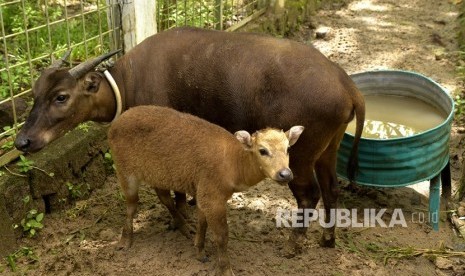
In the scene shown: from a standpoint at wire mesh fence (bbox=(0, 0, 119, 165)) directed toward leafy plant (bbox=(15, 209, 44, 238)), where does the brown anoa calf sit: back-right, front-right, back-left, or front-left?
front-left

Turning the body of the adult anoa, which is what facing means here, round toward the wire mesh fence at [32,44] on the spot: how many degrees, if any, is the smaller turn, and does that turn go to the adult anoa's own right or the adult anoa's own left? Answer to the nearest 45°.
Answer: approximately 45° to the adult anoa's own right

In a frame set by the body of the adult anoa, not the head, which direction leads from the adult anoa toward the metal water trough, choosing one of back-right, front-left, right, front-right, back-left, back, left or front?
back

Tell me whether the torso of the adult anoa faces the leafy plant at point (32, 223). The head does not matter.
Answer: yes

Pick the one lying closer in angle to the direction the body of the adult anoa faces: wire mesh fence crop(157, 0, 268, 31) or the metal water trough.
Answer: the wire mesh fence

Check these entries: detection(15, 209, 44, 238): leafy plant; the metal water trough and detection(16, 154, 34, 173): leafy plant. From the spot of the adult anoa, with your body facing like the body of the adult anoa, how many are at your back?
1

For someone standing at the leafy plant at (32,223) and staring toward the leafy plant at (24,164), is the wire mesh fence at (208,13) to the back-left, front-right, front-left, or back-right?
front-right

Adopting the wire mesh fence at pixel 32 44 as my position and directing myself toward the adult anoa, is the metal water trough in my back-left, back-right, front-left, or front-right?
front-left

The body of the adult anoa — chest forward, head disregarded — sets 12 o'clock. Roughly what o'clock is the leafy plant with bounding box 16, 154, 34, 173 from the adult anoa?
The leafy plant is roughly at 12 o'clock from the adult anoa.

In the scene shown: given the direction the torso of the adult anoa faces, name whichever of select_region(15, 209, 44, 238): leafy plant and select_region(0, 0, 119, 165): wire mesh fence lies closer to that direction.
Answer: the leafy plant

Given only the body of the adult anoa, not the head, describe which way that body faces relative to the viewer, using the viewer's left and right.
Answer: facing to the left of the viewer

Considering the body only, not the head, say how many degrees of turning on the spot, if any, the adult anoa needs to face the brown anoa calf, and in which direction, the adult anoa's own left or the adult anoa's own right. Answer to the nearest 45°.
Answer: approximately 45° to the adult anoa's own left

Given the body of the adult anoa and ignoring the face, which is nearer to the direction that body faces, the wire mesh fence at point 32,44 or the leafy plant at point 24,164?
the leafy plant

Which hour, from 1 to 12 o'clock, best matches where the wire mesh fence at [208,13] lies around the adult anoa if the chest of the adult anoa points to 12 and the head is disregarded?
The wire mesh fence is roughly at 3 o'clock from the adult anoa.
